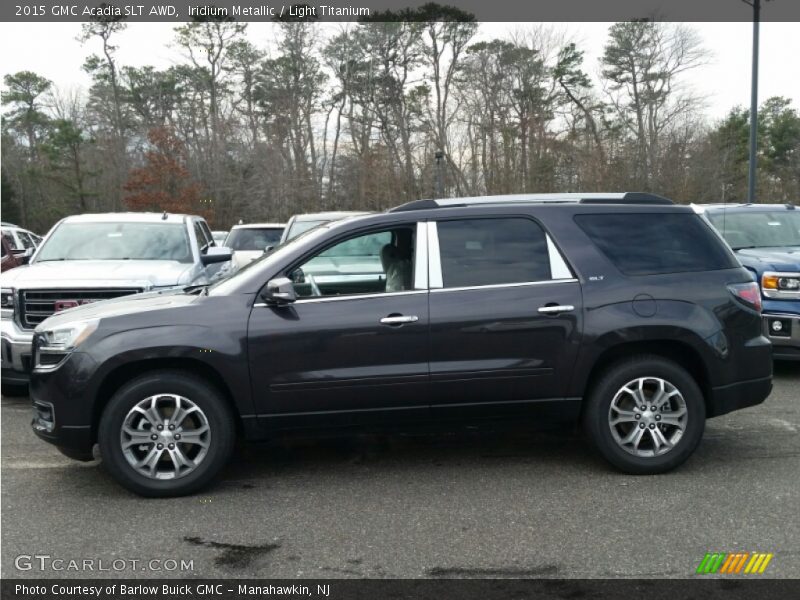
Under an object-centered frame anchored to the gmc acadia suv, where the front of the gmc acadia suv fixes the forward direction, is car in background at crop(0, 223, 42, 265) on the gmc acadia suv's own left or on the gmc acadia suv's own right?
on the gmc acadia suv's own right

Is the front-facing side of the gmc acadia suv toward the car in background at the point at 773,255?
no

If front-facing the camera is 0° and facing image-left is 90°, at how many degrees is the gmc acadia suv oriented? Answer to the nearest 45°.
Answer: approximately 90°

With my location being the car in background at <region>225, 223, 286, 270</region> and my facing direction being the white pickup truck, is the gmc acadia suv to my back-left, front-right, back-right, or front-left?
front-left

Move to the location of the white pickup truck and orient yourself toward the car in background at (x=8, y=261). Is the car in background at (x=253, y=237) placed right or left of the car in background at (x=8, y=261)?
right

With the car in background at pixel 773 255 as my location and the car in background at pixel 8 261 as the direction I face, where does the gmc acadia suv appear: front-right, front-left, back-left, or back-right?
front-left

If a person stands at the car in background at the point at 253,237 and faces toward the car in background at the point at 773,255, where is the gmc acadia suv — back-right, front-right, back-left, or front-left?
front-right

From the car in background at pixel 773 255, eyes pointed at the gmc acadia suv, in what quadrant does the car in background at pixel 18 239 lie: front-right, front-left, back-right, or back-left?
front-right
